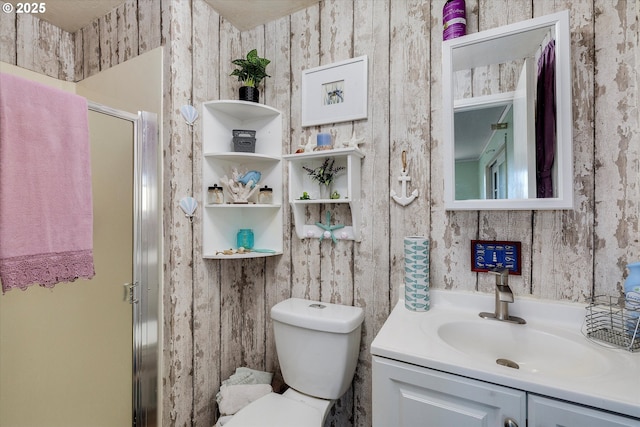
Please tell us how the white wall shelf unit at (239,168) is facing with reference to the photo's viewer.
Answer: facing the viewer

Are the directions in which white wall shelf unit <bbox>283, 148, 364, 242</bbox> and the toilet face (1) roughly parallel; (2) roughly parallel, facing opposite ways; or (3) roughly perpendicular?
roughly parallel

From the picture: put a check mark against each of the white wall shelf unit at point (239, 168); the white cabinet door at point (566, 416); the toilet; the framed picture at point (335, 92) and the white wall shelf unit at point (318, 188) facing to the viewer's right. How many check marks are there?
0

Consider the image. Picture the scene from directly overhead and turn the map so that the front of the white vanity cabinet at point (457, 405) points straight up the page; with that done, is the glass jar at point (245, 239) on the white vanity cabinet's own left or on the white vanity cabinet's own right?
on the white vanity cabinet's own right

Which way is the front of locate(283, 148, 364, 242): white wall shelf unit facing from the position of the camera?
facing the viewer and to the left of the viewer

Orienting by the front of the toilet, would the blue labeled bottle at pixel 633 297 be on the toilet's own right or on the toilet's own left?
on the toilet's own left

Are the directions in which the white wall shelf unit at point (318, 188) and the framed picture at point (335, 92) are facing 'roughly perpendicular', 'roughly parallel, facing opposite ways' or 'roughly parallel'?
roughly parallel
